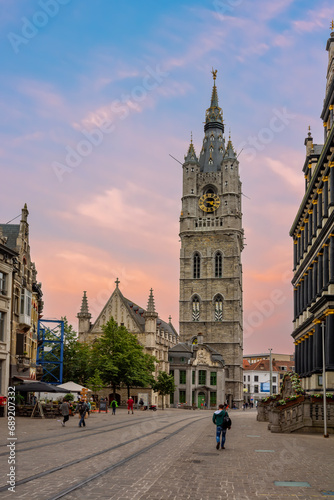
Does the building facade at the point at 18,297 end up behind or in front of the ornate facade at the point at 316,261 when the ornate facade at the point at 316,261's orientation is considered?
in front

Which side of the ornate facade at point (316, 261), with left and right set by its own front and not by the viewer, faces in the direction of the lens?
left

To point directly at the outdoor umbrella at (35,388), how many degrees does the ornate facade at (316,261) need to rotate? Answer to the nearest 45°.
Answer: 0° — it already faces it
